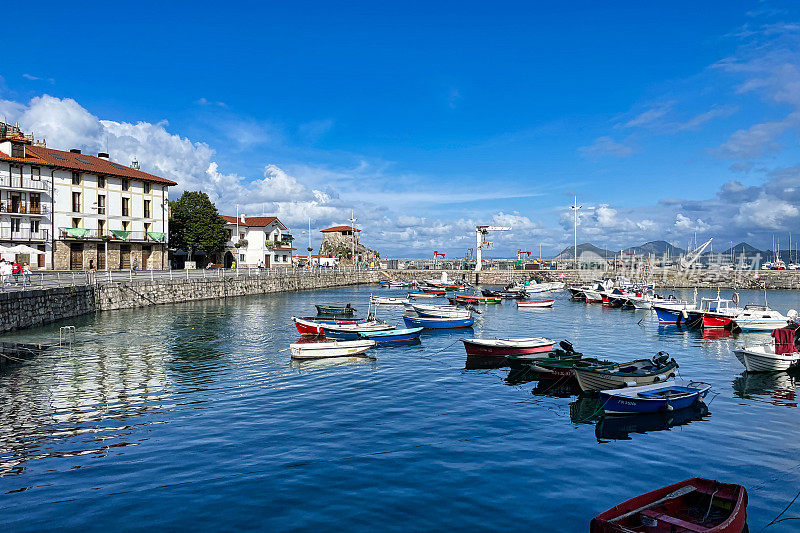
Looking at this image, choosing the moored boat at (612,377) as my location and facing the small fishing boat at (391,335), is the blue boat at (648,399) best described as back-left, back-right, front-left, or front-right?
back-left

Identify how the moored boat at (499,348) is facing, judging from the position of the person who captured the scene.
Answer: facing to the left of the viewer

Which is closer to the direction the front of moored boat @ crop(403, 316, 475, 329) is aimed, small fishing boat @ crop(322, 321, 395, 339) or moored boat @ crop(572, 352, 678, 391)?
the small fishing boat

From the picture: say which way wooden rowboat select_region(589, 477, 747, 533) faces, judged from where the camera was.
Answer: facing the viewer and to the left of the viewer

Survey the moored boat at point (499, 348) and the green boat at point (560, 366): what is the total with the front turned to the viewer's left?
2

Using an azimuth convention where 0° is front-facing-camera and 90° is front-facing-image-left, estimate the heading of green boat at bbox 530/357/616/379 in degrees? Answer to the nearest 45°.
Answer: approximately 90°

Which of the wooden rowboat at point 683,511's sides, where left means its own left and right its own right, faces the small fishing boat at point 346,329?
right

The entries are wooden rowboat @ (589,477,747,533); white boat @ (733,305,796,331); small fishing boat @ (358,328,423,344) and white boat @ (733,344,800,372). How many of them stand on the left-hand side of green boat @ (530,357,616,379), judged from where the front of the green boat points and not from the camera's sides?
1

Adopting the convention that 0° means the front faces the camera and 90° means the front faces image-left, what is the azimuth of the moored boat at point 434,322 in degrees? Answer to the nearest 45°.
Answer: approximately 90°
